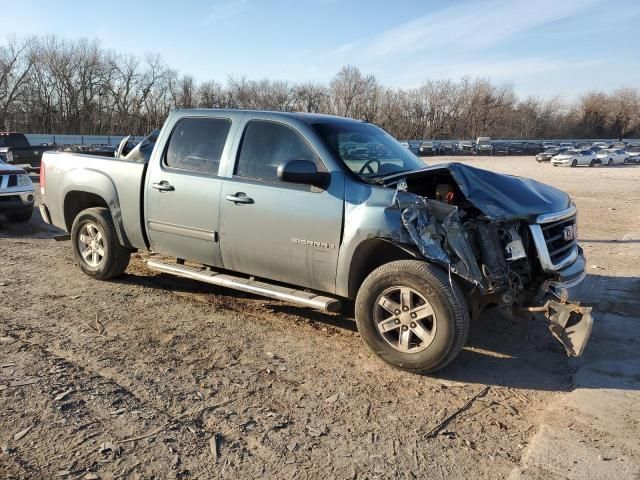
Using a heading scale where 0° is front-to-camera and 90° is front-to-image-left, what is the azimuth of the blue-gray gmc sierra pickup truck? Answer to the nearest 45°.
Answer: approximately 315°

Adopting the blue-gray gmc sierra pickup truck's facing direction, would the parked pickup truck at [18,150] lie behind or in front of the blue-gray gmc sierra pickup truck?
behind

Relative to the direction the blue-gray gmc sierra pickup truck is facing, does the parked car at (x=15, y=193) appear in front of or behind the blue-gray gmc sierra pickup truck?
behind

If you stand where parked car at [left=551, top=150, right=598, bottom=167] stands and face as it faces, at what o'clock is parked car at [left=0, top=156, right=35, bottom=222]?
parked car at [left=0, top=156, right=35, bottom=222] is roughly at 11 o'clock from parked car at [left=551, top=150, right=598, bottom=167].

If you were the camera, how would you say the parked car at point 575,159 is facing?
facing the viewer and to the left of the viewer

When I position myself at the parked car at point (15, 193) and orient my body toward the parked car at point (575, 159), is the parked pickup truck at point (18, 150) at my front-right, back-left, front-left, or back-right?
front-left

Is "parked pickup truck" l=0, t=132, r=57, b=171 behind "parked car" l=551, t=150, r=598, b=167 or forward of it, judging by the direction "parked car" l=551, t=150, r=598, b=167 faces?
forward

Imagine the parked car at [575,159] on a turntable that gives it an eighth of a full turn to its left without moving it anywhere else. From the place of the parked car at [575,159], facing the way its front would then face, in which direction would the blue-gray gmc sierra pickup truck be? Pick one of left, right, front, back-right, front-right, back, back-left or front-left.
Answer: front
